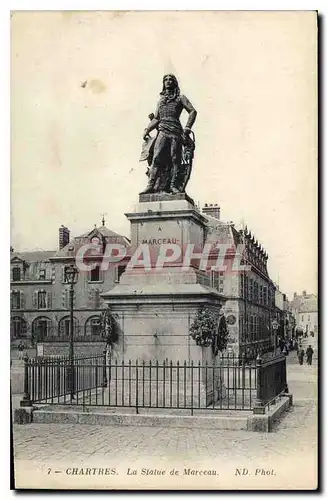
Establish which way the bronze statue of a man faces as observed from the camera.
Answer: facing the viewer

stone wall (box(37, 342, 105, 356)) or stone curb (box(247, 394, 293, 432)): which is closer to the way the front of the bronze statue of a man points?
the stone curb

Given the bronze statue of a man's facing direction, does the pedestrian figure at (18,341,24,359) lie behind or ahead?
behind

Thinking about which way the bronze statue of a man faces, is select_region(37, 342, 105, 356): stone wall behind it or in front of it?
behind
